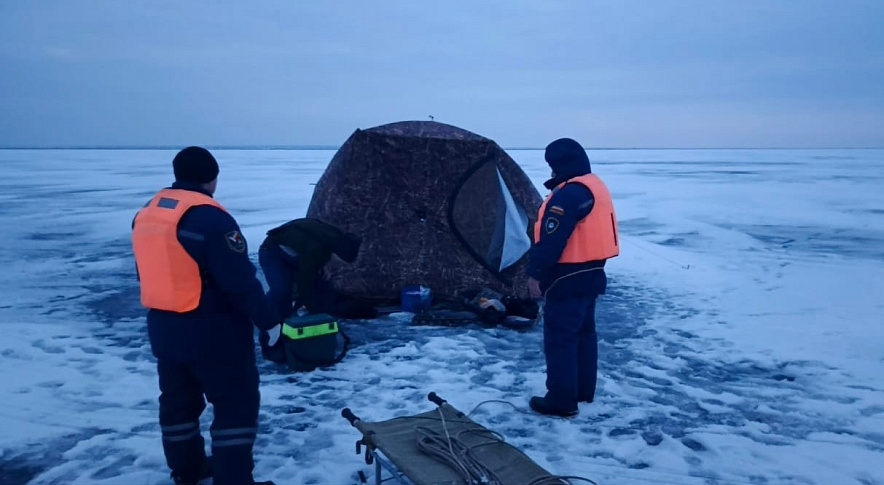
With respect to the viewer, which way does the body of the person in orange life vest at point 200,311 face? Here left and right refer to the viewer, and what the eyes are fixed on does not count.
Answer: facing away from the viewer and to the right of the viewer

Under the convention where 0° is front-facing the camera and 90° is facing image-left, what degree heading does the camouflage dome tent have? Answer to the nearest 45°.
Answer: approximately 0°

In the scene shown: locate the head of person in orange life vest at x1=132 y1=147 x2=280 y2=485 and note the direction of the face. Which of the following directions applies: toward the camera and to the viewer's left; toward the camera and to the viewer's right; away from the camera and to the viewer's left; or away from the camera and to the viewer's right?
away from the camera and to the viewer's right

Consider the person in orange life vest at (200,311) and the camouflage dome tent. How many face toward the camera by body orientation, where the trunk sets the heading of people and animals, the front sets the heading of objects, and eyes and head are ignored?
1

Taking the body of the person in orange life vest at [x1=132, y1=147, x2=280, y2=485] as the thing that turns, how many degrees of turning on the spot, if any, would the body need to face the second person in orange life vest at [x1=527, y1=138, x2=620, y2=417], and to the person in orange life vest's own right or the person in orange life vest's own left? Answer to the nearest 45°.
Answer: approximately 45° to the person in orange life vest's own right

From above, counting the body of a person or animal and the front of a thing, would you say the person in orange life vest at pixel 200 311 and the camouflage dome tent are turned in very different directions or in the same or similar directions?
very different directions

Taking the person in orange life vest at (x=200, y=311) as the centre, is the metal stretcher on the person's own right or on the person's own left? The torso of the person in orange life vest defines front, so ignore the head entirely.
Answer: on the person's own right
